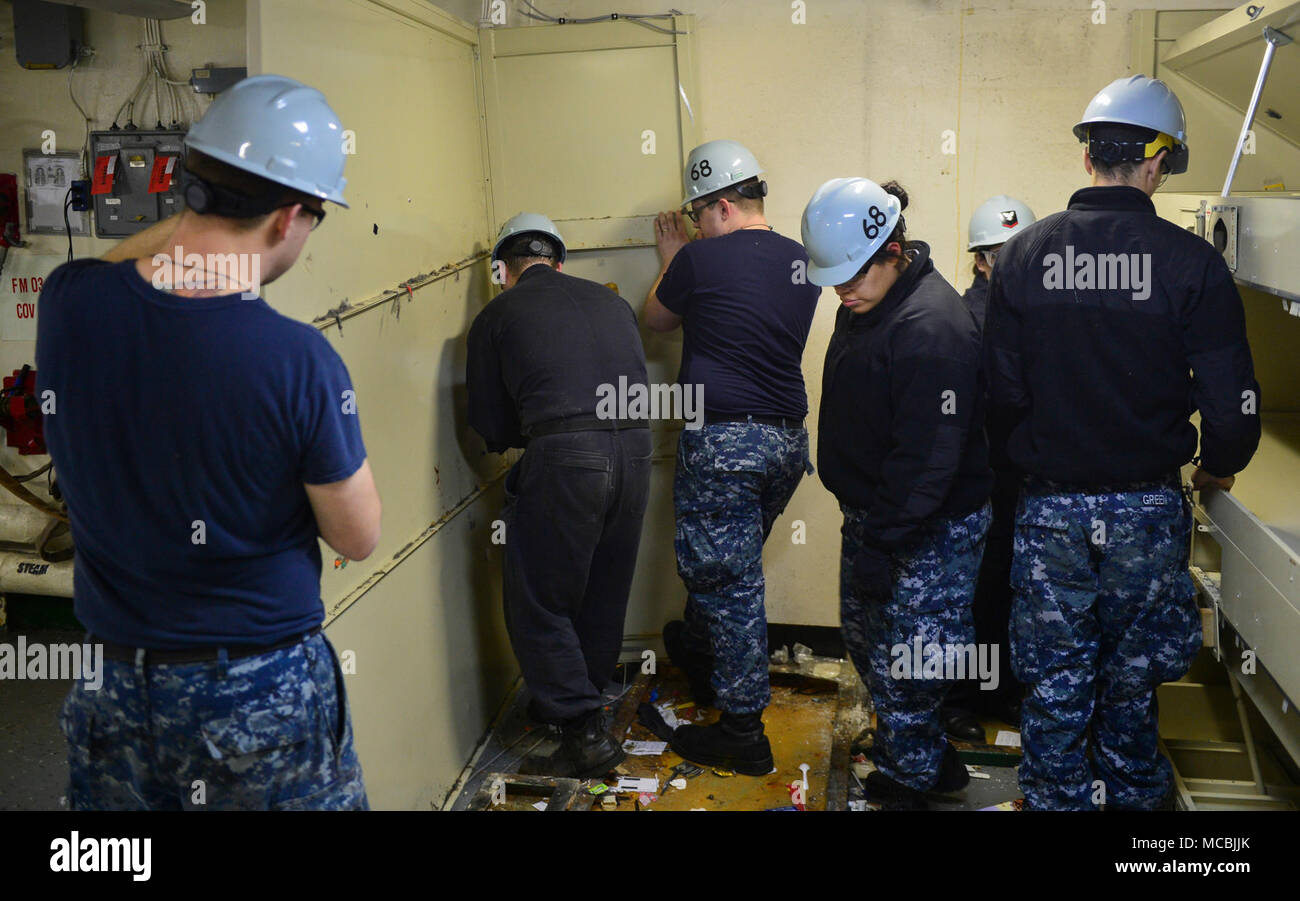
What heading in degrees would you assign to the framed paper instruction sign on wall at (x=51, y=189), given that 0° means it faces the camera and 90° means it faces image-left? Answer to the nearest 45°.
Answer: approximately 0°

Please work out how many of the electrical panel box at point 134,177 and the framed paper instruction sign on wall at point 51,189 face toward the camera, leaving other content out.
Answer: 2

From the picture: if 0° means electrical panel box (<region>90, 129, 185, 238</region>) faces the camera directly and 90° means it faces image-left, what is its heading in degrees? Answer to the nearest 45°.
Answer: approximately 0°
